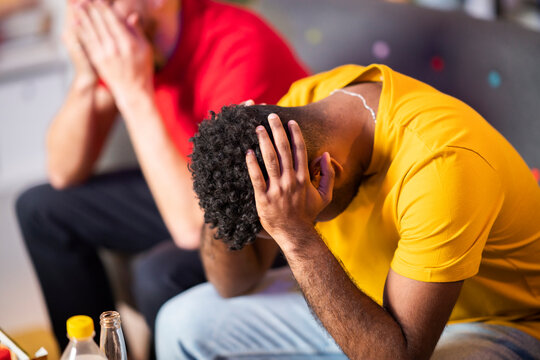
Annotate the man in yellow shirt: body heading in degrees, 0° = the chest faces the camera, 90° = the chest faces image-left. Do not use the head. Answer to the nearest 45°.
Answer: approximately 45°

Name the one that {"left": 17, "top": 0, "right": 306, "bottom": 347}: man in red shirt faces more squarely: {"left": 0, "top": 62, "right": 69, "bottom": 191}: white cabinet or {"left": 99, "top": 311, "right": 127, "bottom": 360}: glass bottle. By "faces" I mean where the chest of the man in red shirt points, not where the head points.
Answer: the glass bottle

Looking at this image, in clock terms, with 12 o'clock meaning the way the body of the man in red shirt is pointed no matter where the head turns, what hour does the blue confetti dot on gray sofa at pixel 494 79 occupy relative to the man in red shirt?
The blue confetti dot on gray sofa is roughly at 8 o'clock from the man in red shirt.

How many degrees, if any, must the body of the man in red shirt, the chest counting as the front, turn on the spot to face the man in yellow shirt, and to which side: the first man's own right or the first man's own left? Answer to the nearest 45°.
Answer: approximately 90° to the first man's own left

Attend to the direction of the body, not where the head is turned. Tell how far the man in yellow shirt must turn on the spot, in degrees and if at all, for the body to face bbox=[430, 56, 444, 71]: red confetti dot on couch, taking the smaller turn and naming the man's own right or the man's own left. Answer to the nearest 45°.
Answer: approximately 135° to the man's own right
